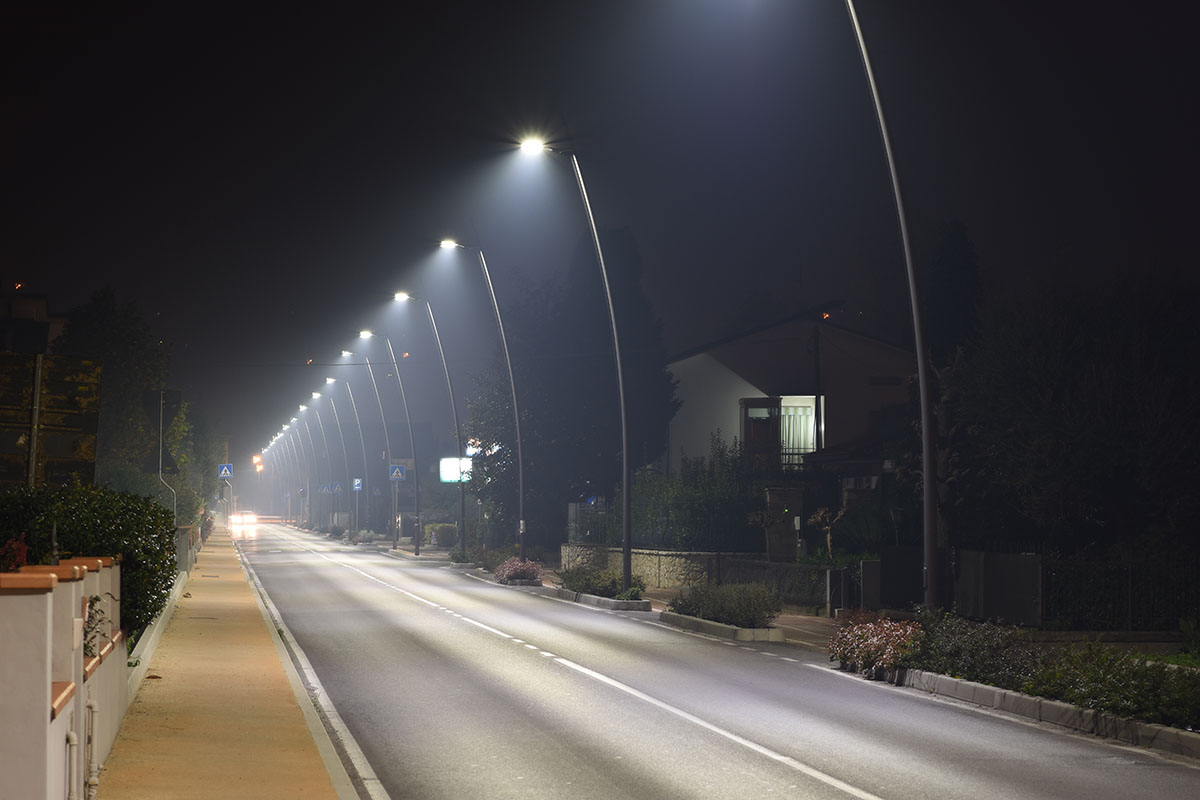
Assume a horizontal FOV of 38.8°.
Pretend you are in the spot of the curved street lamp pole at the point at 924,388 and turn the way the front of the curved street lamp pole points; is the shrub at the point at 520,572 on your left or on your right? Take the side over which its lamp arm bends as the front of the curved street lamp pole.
on your right

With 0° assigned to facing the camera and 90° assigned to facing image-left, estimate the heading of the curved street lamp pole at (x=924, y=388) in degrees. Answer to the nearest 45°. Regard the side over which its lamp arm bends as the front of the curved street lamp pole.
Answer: approximately 90°

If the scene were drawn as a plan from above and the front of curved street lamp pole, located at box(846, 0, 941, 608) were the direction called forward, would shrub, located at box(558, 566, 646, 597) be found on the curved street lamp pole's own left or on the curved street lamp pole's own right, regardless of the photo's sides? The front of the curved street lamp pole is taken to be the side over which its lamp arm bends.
on the curved street lamp pole's own right

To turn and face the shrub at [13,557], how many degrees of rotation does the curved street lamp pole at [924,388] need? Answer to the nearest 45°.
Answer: approximately 45° to its left

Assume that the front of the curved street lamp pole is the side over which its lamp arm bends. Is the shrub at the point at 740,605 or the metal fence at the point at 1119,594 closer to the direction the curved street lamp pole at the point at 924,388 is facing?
the shrub

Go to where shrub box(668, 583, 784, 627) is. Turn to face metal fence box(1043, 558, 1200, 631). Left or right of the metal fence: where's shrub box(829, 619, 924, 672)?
right

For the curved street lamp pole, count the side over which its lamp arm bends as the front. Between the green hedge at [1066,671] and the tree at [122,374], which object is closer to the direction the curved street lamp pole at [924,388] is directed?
the tree

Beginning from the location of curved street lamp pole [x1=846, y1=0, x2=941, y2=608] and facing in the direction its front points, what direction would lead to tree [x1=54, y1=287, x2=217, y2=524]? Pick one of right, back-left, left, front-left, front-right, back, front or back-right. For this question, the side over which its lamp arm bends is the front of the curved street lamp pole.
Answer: front-right
